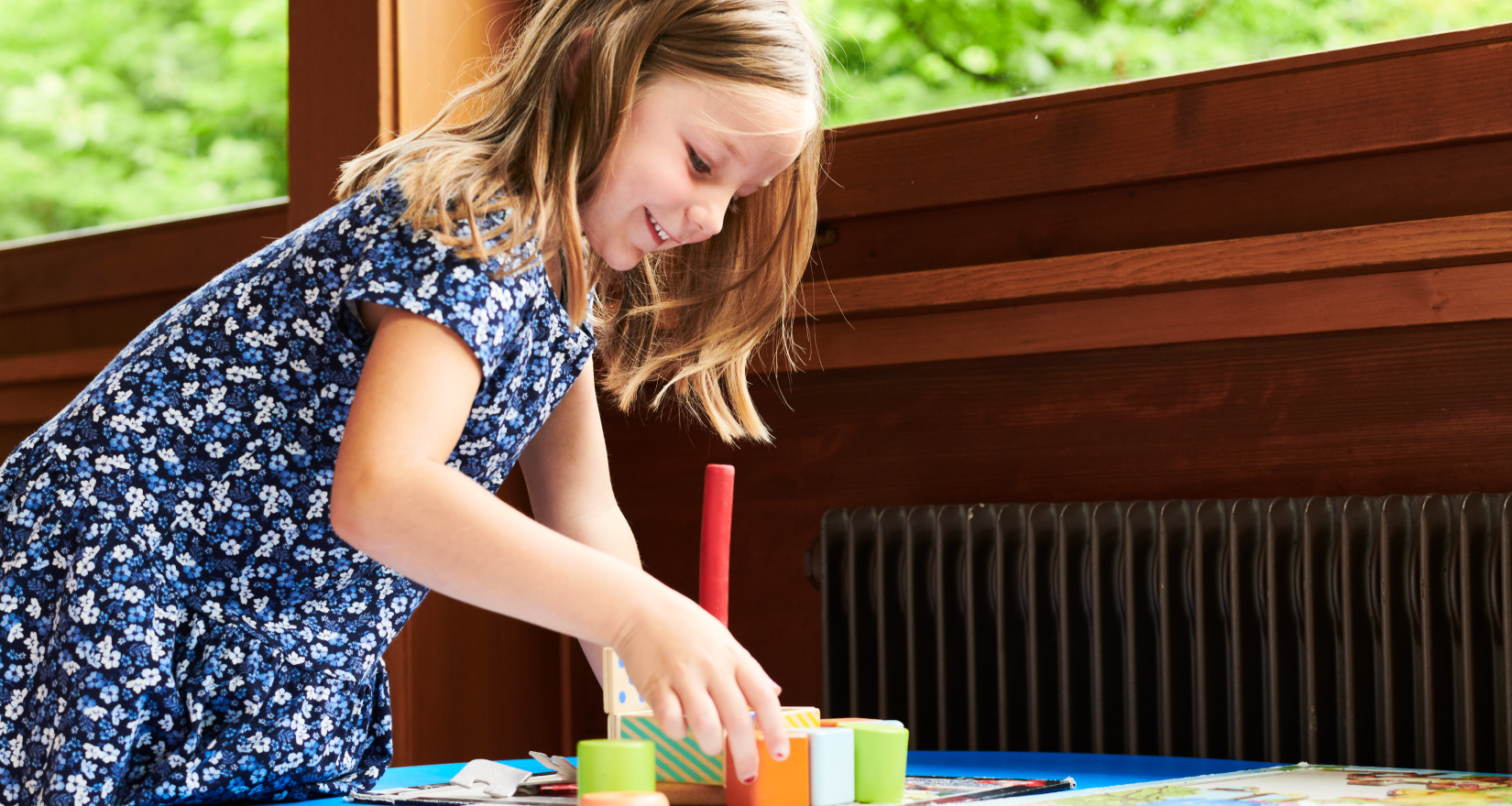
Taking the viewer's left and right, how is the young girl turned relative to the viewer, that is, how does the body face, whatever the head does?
facing to the right of the viewer

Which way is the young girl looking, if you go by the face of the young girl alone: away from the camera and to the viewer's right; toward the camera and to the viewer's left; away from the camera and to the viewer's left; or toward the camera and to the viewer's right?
toward the camera and to the viewer's right

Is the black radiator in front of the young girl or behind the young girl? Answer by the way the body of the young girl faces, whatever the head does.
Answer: in front
